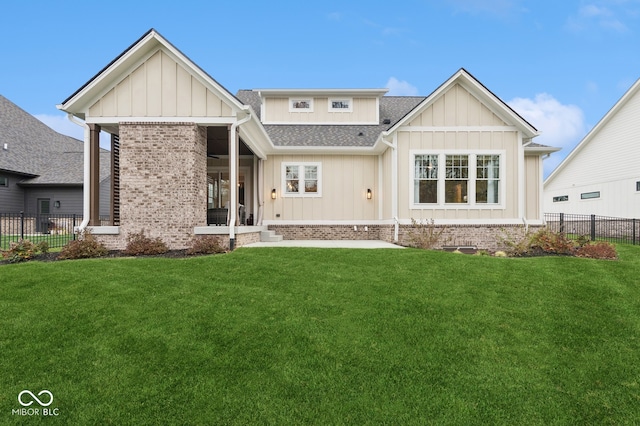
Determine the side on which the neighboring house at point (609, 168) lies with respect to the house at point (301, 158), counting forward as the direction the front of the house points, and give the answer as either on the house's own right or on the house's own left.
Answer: on the house's own right

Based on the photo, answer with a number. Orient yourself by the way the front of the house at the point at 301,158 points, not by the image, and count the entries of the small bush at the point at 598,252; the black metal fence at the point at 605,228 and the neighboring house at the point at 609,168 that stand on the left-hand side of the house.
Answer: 0

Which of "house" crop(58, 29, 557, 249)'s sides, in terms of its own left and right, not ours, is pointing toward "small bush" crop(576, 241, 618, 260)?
right

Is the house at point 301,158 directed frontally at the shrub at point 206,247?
no

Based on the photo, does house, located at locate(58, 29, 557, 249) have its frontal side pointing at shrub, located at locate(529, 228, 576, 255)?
no

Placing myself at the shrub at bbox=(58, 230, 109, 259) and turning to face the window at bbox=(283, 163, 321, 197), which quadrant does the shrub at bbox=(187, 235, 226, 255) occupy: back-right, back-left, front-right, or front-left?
front-right

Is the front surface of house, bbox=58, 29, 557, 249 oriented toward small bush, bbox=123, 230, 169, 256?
no

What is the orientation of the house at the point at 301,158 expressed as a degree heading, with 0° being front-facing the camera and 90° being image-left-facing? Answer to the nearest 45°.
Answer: approximately 180°
